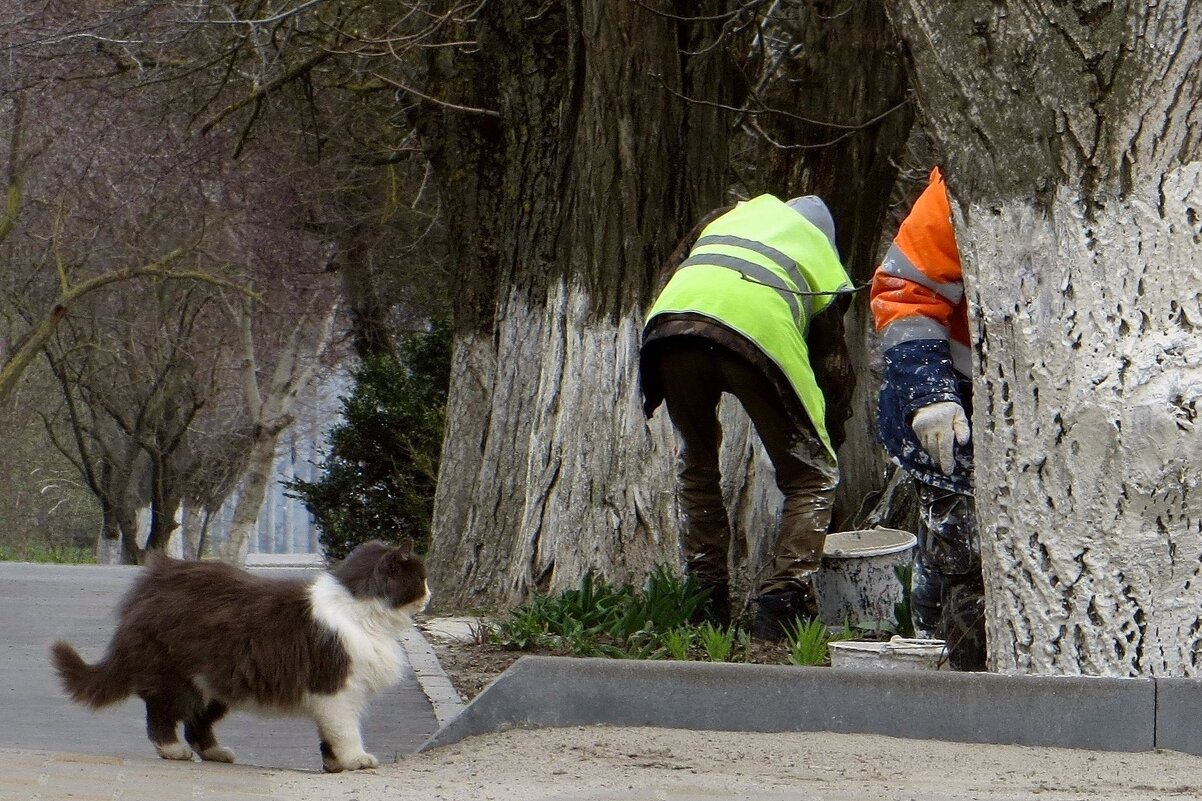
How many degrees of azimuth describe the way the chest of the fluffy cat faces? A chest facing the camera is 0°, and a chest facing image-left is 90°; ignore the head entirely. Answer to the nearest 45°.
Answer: approximately 270°

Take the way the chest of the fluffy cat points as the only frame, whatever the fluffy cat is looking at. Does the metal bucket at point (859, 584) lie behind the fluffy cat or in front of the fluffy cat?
in front

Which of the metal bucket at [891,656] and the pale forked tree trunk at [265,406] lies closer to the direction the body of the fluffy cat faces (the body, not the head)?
the metal bucket

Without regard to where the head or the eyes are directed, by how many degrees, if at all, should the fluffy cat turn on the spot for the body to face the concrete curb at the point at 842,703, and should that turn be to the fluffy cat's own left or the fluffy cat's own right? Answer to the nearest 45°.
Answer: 0° — it already faces it

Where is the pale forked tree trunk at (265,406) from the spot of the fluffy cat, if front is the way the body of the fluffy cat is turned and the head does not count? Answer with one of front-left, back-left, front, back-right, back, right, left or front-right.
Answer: left

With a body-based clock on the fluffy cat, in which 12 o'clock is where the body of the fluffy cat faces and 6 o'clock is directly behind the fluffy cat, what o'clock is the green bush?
The green bush is roughly at 9 o'clock from the fluffy cat.

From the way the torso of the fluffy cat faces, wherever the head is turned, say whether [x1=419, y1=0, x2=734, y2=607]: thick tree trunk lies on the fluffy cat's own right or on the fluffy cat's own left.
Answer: on the fluffy cat's own left

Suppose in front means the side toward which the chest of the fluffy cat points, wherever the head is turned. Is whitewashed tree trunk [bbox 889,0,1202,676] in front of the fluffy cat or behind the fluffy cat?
in front

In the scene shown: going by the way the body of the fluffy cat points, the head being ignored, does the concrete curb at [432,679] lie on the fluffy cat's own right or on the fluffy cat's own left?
on the fluffy cat's own left

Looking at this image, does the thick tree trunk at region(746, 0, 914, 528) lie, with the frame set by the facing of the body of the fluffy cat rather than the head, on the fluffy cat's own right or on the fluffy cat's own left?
on the fluffy cat's own left

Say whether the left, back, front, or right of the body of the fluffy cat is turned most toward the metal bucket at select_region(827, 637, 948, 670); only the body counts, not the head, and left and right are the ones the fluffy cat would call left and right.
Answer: front
